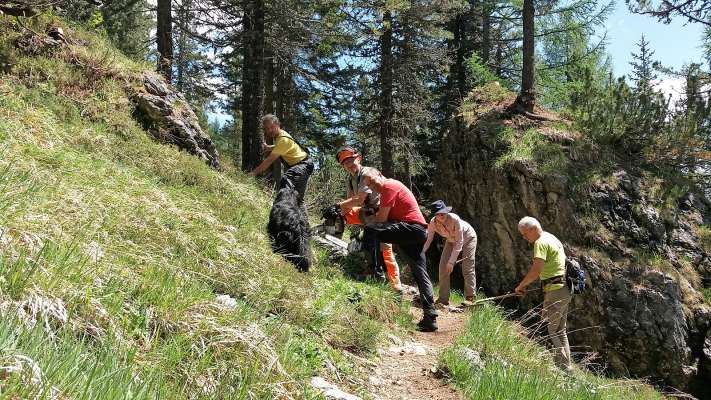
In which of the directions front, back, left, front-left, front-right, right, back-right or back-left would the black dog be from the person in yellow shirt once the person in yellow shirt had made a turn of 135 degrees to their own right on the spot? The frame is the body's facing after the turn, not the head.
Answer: back-right

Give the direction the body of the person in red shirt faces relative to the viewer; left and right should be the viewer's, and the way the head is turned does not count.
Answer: facing to the left of the viewer

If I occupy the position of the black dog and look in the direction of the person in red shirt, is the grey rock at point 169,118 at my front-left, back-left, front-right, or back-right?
back-left

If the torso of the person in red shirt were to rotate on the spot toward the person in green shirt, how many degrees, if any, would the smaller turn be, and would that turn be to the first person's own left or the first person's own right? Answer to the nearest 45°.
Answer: approximately 180°

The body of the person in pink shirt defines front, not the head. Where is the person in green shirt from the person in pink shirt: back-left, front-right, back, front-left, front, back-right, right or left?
left

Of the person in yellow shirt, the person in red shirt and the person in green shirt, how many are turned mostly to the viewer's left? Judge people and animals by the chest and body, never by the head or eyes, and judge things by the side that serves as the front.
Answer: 3

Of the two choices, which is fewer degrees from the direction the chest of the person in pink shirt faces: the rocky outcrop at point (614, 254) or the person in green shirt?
the person in green shirt

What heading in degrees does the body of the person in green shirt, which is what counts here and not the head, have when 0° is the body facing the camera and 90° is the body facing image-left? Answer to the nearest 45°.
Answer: approximately 90°

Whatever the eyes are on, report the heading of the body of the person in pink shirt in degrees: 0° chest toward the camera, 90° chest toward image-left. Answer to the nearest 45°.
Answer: approximately 45°

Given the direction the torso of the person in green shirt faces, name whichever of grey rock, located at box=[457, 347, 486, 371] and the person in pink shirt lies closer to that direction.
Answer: the person in pink shirt

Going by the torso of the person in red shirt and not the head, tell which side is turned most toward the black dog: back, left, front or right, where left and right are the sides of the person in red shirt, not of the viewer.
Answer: front

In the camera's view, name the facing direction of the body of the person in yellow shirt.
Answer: to the viewer's left
